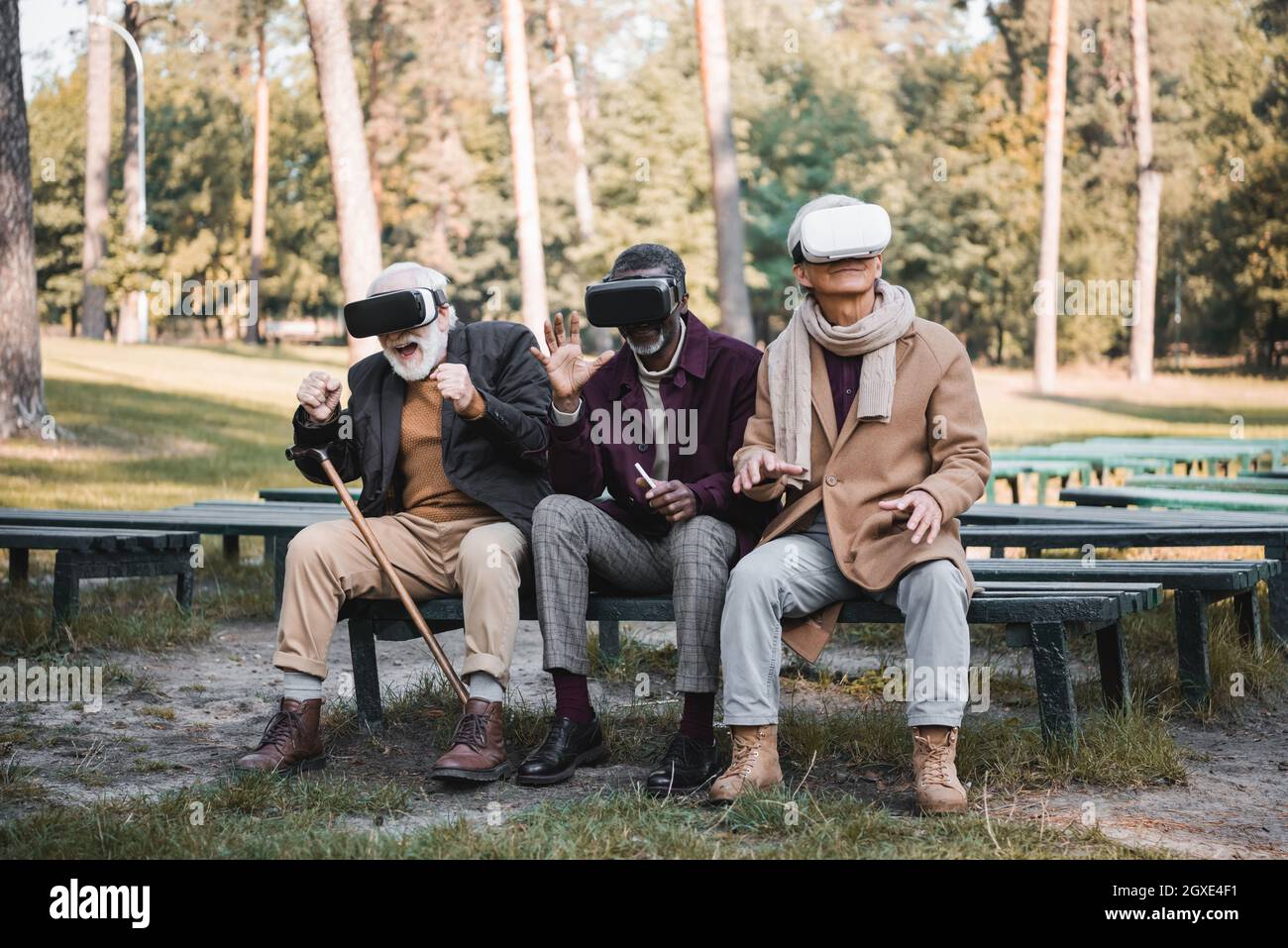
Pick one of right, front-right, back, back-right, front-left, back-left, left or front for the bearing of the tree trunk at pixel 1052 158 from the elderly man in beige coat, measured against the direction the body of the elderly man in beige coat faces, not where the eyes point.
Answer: back

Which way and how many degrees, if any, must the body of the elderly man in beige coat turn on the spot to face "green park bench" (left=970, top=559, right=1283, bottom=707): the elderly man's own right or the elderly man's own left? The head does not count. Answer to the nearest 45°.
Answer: approximately 135° to the elderly man's own left

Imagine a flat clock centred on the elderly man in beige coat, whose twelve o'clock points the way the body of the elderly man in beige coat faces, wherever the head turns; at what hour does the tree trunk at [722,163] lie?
The tree trunk is roughly at 6 o'clock from the elderly man in beige coat.

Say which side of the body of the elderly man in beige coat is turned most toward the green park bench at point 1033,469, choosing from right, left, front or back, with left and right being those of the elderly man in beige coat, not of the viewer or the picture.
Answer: back

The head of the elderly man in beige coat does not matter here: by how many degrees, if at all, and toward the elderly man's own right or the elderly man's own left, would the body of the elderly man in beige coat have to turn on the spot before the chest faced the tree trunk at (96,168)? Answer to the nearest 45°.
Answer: approximately 135° to the elderly man's own right

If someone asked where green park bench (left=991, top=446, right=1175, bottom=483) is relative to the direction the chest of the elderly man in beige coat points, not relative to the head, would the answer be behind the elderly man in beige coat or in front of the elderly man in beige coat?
behind

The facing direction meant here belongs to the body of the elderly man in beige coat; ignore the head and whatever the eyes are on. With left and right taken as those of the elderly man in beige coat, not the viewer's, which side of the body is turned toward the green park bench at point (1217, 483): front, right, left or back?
back

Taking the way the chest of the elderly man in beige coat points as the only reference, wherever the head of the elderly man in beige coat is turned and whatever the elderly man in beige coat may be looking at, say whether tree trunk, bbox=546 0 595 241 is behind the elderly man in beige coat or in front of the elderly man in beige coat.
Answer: behind

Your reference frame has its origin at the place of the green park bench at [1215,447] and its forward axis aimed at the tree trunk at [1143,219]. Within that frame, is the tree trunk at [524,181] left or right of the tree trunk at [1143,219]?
left

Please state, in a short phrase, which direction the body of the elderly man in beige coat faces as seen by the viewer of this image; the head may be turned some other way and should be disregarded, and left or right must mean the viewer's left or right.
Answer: facing the viewer
